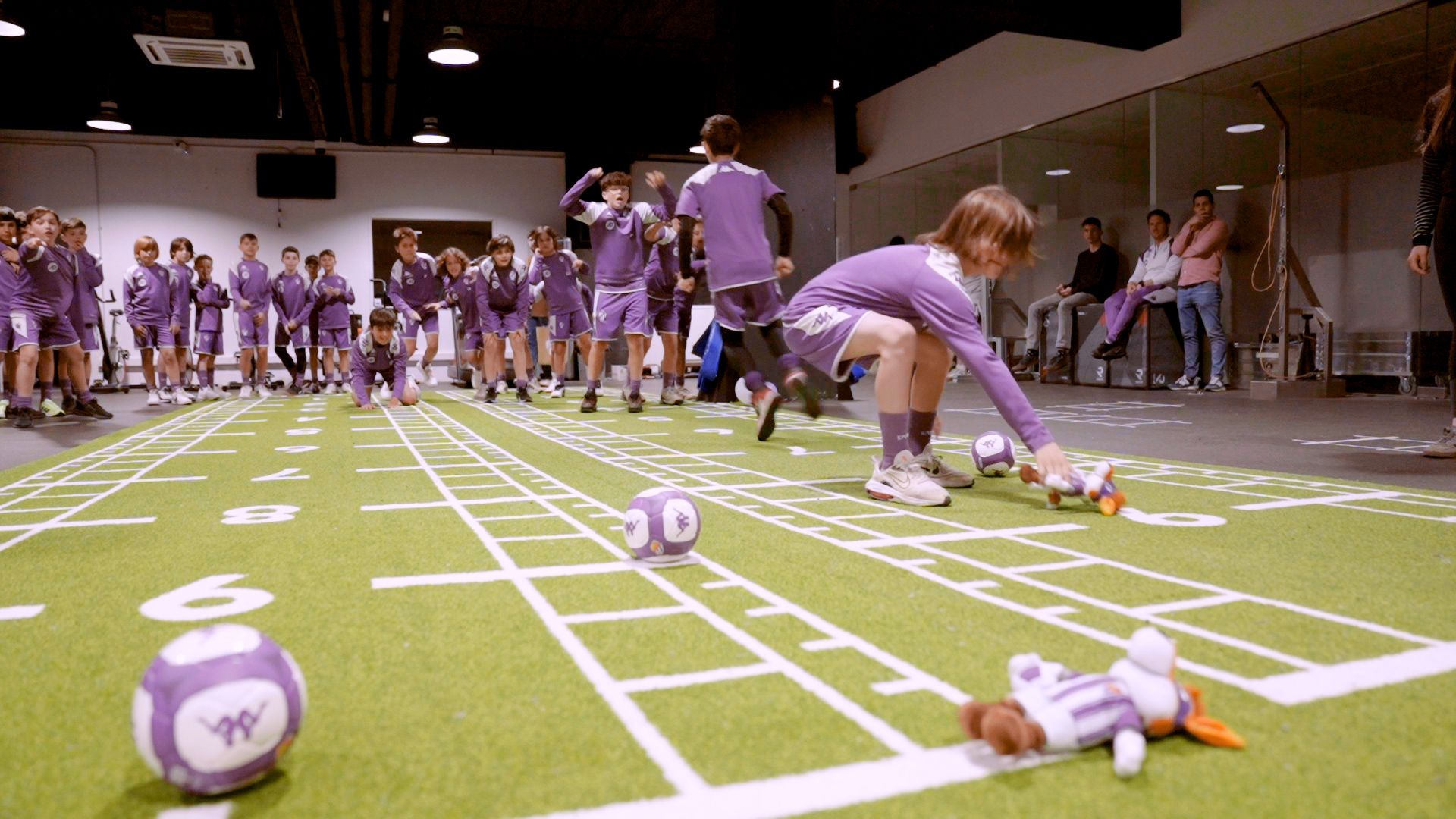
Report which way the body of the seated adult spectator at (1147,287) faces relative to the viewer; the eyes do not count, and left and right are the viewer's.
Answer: facing the viewer and to the left of the viewer

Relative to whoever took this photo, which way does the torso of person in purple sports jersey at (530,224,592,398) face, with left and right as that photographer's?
facing the viewer

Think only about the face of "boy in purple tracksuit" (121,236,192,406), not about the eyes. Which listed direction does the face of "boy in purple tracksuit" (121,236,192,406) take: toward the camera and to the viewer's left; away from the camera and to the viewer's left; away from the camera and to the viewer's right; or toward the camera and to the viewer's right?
toward the camera and to the viewer's right

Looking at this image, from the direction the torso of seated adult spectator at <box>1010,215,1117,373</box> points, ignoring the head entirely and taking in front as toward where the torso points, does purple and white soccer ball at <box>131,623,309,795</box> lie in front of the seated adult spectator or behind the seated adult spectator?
in front

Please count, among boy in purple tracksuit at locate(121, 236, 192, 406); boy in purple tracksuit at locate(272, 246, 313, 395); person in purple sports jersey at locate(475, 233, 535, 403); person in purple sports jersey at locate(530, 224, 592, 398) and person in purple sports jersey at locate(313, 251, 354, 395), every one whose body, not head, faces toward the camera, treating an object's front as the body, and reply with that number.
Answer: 5

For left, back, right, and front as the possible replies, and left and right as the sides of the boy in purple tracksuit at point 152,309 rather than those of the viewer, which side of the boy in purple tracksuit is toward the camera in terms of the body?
front

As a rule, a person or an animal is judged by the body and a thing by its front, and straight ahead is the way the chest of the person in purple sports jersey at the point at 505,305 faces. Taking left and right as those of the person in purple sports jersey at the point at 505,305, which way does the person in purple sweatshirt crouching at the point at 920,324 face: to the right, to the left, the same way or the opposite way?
to the left

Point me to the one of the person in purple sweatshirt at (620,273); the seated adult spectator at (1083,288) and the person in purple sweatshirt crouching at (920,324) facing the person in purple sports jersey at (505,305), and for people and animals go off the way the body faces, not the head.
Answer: the seated adult spectator

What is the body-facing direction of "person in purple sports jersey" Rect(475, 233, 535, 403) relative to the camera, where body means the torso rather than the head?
toward the camera

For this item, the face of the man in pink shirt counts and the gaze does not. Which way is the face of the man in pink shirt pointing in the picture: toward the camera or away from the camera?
toward the camera

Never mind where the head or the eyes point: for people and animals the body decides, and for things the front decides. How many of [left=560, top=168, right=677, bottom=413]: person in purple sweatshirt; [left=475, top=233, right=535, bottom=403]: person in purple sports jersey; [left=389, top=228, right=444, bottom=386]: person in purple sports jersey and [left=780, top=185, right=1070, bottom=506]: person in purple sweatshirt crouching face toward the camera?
3

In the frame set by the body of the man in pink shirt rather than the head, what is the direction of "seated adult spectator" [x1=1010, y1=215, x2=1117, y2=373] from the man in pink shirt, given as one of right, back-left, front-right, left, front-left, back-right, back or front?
right

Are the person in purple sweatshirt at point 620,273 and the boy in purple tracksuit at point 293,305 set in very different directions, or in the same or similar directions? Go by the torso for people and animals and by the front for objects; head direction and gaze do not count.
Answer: same or similar directions

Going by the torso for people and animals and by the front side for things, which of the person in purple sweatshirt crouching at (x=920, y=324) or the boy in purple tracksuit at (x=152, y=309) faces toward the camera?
the boy in purple tracksuit at (x=152, y=309)

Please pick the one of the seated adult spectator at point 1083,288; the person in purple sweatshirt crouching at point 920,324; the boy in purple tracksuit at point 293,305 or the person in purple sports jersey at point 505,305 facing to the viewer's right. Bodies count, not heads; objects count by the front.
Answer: the person in purple sweatshirt crouching at point 920,324

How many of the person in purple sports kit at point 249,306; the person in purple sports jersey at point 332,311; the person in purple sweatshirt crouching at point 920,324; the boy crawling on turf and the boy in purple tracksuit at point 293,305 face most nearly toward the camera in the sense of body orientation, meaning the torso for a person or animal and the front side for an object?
4
